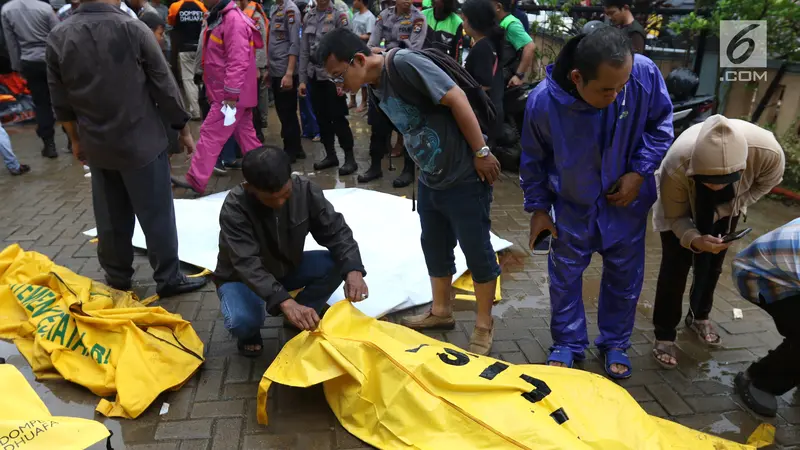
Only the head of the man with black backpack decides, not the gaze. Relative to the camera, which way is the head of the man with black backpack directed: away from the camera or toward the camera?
toward the camera

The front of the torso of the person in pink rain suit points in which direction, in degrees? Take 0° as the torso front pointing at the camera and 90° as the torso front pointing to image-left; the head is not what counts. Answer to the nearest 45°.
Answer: approximately 90°

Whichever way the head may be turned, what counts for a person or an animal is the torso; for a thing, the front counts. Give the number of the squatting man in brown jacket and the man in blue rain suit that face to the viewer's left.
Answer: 0

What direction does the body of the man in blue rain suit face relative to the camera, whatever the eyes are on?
toward the camera

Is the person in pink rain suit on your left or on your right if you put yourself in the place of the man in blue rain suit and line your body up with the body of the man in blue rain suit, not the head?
on your right

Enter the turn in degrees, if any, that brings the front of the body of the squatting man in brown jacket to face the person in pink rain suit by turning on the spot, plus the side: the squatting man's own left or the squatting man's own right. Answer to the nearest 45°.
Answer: approximately 135° to the squatting man's own left

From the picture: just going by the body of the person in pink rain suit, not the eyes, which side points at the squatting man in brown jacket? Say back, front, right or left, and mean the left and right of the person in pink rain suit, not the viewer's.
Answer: left

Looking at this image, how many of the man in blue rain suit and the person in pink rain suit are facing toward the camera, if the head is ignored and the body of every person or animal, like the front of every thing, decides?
1

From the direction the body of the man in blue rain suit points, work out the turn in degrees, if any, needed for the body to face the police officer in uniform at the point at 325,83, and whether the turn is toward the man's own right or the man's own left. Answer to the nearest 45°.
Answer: approximately 135° to the man's own right

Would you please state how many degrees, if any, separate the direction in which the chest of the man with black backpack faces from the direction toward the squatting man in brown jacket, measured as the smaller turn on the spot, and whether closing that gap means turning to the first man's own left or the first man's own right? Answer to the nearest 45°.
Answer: approximately 45° to the first man's own right

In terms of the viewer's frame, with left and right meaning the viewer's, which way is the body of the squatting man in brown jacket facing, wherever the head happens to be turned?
facing the viewer and to the right of the viewer

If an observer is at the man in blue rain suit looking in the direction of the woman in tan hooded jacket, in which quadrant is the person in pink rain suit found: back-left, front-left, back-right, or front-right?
back-left
